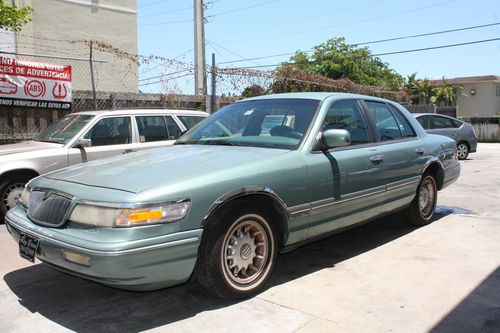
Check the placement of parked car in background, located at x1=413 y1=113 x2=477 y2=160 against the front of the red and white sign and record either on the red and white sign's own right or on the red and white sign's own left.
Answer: on the red and white sign's own left

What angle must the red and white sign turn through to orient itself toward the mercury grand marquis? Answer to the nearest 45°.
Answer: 0° — it already faces it

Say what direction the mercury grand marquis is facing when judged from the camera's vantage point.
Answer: facing the viewer and to the left of the viewer

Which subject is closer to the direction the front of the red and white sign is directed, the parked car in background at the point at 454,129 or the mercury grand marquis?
the mercury grand marquis

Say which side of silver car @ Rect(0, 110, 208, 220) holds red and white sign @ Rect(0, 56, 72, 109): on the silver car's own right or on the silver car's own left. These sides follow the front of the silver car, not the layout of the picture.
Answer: on the silver car's own right

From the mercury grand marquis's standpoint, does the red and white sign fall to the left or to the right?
on its right

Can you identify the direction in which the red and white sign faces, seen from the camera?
facing the viewer

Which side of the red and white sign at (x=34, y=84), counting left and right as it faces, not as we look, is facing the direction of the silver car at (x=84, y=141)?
front

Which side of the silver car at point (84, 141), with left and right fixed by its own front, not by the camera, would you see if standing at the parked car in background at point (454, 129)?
back

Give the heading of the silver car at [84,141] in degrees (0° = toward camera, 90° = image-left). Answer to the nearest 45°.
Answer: approximately 45°
